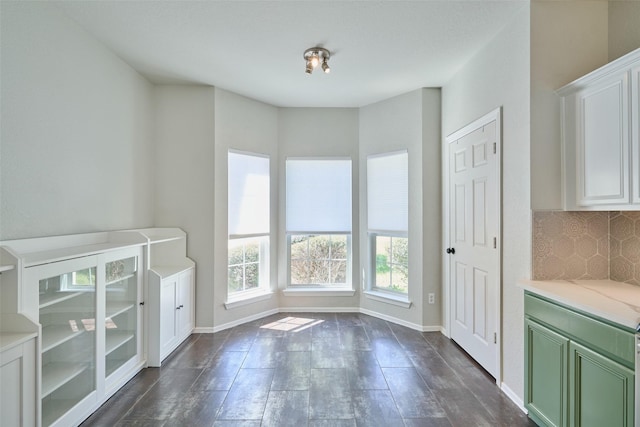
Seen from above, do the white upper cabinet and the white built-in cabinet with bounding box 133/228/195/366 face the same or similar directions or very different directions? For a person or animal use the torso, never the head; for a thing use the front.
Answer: very different directions

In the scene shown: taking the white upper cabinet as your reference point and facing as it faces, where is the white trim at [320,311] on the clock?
The white trim is roughly at 2 o'clock from the white upper cabinet.

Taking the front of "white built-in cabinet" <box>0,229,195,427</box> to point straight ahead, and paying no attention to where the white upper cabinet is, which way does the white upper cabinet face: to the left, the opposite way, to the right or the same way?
the opposite way

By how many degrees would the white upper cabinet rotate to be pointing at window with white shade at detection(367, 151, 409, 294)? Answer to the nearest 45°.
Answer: approximately 90° to its right

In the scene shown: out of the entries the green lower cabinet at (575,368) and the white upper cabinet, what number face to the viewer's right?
0

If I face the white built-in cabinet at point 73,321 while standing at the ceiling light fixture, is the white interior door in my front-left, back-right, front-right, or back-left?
back-left

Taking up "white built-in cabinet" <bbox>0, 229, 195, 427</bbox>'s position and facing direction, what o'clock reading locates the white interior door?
The white interior door is roughly at 11 o'clock from the white built-in cabinet.

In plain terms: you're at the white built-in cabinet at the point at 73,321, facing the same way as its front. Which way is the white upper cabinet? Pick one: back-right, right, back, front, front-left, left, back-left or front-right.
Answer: front

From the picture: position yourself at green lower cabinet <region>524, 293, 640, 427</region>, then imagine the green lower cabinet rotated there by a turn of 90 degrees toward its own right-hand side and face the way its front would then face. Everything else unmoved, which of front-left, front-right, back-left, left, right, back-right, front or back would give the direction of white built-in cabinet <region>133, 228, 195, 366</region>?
front-left

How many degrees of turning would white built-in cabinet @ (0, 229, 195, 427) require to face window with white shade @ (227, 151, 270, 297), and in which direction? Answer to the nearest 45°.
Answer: approximately 90° to its left

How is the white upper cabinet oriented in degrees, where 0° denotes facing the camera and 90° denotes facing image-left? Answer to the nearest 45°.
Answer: approximately 45°

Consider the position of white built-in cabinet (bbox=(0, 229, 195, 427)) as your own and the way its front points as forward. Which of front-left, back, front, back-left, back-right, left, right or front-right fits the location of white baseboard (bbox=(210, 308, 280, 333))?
left

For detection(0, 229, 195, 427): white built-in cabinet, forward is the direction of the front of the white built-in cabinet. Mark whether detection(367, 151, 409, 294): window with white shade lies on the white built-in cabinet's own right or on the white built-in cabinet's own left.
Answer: on the white built-in cabinet's own left

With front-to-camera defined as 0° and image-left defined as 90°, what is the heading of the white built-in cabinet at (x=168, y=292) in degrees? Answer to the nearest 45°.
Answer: approximately 315°

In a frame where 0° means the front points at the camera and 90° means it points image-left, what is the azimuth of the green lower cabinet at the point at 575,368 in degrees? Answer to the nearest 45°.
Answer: approximately 45°

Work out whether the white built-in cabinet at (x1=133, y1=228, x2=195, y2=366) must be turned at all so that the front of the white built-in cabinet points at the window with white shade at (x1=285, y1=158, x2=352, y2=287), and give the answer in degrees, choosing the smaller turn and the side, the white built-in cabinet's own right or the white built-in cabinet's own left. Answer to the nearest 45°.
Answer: approximately 45° to the white built-in cabinet's own left
